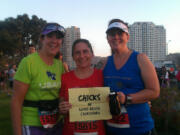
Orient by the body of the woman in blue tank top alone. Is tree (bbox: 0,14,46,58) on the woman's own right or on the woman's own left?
on the woman's own right

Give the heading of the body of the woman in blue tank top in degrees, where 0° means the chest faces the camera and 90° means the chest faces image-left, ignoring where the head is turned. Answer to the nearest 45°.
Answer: approximately 45°
